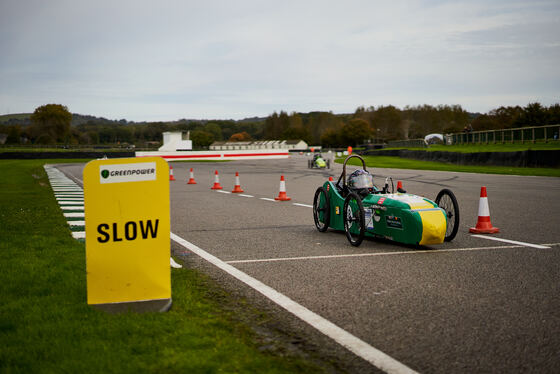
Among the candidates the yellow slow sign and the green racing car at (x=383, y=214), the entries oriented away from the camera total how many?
0

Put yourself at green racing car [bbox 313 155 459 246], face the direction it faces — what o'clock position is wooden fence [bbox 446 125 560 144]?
The wooden fence is roughly at 8 o'clock from the green racing car.

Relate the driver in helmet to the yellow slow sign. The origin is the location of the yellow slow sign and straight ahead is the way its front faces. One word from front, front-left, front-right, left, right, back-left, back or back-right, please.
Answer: back-left

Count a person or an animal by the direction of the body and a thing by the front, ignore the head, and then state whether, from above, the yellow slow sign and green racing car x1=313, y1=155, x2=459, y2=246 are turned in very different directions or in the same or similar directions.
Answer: same or similar directions

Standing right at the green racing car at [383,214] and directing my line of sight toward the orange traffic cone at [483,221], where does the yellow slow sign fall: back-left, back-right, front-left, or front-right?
back-right

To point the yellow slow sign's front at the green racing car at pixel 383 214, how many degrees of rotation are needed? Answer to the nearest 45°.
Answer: approximately 135° to its left

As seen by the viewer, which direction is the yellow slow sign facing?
toward the camera
